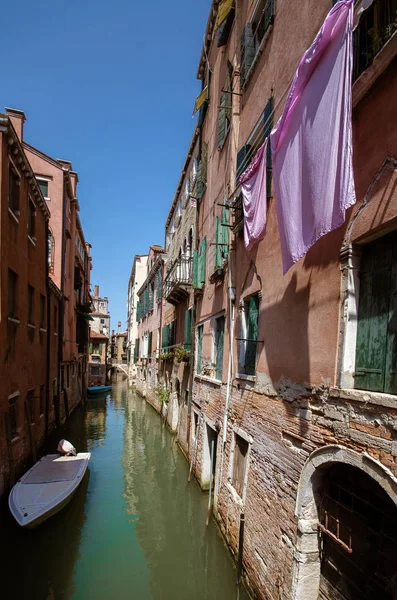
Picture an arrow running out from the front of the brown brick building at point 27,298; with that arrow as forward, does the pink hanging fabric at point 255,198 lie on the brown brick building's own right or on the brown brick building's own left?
on the brown brick building's own right

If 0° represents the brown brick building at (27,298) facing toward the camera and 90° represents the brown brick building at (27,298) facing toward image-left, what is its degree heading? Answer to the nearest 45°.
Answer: approximately 270°

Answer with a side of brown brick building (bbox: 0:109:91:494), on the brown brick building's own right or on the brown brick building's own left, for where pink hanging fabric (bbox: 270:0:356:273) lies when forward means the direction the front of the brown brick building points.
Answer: on the brown brick building's own right

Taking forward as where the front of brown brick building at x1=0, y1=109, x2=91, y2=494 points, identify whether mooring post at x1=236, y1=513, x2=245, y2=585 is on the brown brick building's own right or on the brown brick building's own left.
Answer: on the brown brick building's own right

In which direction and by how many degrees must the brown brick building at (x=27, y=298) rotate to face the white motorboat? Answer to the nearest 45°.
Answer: approximately 90° to its right
